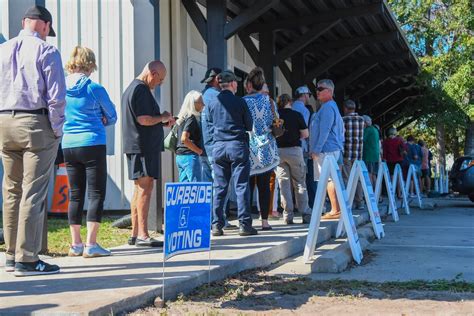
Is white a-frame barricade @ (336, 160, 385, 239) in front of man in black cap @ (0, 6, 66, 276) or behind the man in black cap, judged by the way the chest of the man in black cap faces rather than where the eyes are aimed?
in front

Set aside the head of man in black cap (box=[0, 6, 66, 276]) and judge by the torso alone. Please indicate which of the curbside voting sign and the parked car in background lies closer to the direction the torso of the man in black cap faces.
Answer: the parked car in background

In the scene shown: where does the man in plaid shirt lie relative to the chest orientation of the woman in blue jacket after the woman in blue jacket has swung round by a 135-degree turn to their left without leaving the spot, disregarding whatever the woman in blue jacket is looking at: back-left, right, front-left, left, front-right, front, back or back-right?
back-right

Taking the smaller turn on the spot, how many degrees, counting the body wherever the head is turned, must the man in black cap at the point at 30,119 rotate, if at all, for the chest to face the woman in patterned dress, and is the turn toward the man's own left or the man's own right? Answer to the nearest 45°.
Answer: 0° — they already face them

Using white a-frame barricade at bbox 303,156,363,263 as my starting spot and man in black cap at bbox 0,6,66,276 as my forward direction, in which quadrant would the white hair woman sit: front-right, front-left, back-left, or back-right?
front-right

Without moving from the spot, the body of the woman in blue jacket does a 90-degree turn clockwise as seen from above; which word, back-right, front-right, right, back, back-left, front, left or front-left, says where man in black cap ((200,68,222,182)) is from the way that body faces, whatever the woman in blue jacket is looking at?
left

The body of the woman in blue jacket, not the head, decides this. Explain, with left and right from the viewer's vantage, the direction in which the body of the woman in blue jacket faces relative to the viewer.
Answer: facing away from the viewer and to the right of the viewer

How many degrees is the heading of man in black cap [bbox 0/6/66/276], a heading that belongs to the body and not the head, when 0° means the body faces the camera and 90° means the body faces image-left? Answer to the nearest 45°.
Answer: approximately 225°
